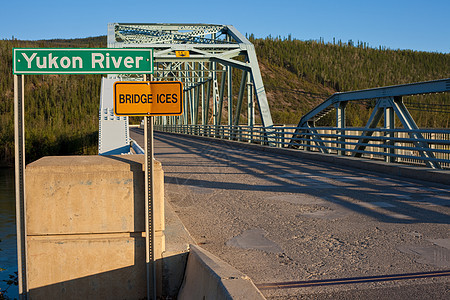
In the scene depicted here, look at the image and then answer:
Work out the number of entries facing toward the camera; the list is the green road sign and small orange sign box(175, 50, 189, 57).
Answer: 2

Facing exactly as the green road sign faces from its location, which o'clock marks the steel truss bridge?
The steel truss bridge is roughly at 7 o'clock from the green road sign.

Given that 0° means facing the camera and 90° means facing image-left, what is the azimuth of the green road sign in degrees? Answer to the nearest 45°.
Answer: approximately 0°

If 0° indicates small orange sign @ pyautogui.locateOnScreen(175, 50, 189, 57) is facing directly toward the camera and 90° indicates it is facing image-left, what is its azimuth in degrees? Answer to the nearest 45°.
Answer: approximately 0°

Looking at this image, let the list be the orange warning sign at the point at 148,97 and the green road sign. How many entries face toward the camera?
2

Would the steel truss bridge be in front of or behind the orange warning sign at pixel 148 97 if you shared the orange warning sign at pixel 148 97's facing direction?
behind

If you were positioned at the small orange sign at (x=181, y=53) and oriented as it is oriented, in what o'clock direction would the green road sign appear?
The green road sign is roughly at 12 o'clock from the small orange sign.
